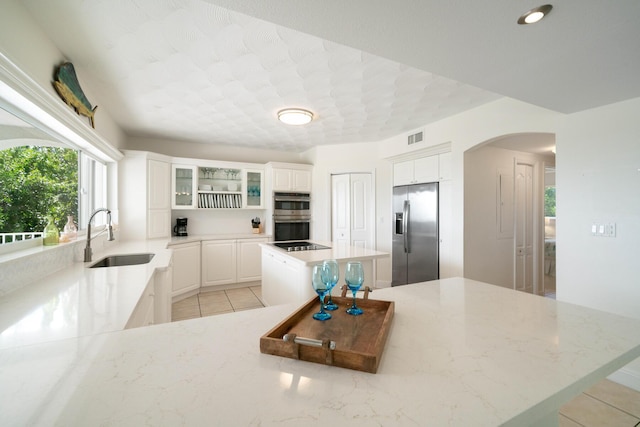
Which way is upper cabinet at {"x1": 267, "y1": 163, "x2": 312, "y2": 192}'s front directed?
toward the camera

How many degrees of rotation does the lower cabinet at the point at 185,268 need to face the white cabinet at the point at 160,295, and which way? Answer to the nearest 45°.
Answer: approximately 45° to its right

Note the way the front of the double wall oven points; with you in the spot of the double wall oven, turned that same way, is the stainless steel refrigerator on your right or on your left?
on your left

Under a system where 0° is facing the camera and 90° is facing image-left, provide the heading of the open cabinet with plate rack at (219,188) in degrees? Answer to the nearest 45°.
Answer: approximately 0°

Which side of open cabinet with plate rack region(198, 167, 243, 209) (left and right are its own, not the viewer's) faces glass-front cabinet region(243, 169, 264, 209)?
left

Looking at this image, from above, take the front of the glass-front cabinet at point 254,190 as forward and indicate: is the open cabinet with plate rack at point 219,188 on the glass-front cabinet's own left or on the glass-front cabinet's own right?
on the glass-front cabinet's own right

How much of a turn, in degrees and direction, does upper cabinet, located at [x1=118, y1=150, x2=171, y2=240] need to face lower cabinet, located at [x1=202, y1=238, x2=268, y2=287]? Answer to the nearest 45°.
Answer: approximately 45° to its left

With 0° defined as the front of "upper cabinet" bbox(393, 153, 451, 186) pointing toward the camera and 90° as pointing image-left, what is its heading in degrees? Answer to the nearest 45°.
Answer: approximately 45°

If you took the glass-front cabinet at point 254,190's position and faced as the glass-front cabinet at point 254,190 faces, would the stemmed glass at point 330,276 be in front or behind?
in front

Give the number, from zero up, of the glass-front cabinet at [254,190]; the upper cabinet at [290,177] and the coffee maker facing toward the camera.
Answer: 3

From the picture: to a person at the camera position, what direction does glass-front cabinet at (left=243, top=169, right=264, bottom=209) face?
facing the viewer

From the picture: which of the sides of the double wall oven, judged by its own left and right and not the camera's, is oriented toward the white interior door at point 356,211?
left

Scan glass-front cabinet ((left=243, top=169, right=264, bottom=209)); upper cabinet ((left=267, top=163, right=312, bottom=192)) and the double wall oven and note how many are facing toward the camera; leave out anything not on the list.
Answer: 3
